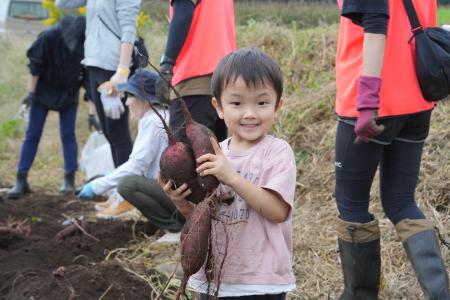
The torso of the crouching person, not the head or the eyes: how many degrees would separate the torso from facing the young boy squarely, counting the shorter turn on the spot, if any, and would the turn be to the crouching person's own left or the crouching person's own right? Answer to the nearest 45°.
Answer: approximately 90° to the crouching person's own left

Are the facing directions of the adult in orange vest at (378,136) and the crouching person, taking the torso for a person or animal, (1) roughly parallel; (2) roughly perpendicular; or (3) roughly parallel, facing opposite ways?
roughly perpendicular

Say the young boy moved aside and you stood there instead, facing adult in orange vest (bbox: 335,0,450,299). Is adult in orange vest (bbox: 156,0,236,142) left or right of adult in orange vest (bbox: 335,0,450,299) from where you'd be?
left

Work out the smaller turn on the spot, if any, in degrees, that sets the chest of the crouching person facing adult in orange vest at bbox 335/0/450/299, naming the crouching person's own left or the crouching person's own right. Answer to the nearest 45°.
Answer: approximately 135° to the crouching person's own left

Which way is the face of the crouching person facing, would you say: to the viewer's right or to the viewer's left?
to the viewer's left

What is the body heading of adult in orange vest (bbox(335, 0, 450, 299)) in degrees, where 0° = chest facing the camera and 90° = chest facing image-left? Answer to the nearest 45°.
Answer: approximately 135°

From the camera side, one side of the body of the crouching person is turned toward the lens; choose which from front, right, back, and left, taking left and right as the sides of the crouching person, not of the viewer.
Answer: left
